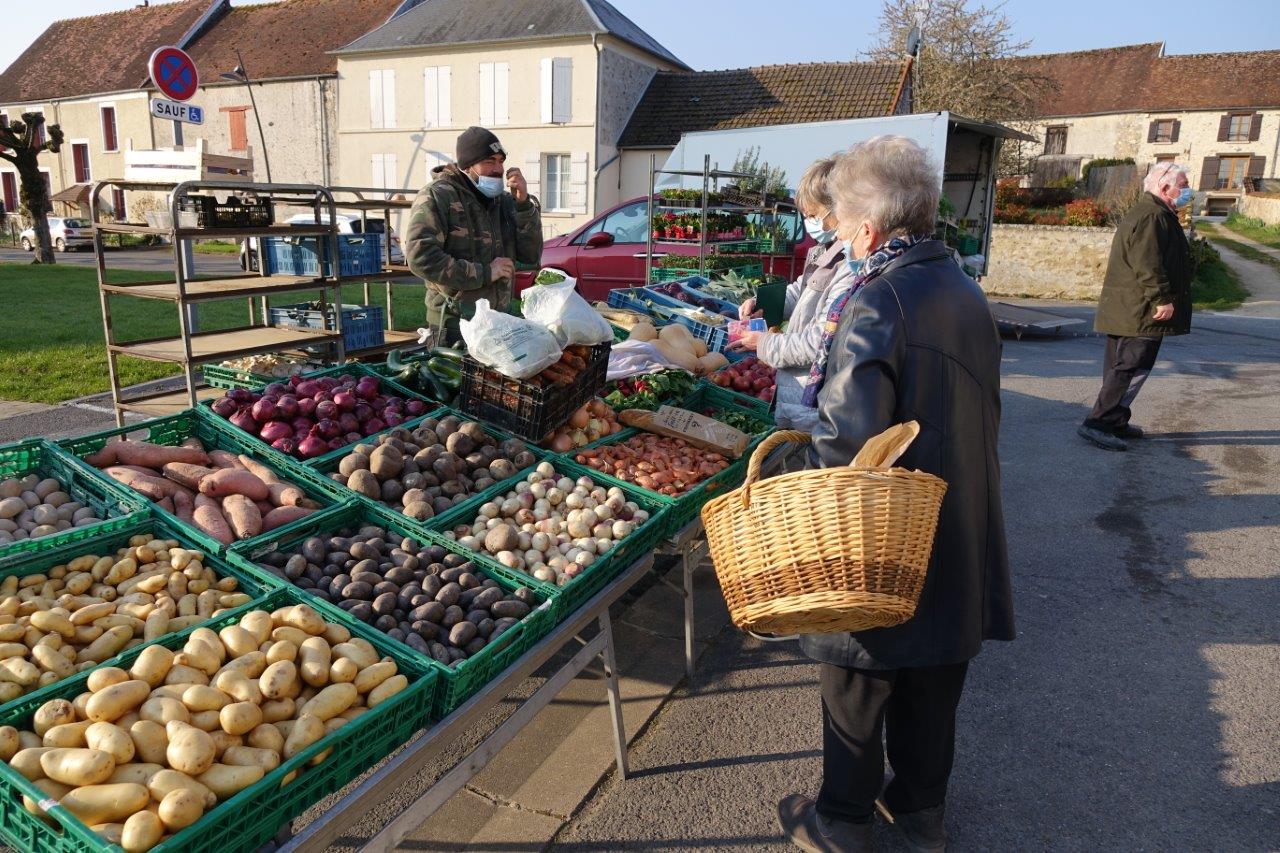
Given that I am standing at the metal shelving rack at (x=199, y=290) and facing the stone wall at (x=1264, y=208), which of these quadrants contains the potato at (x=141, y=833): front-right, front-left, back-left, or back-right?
back-right

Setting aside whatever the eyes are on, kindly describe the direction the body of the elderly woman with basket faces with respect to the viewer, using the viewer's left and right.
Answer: facing away from the viewer and to the left of the viewer

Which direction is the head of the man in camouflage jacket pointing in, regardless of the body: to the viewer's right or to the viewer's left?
to the viewer's right

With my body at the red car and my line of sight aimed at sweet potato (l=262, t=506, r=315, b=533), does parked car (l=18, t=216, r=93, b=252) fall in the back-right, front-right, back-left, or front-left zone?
back-right

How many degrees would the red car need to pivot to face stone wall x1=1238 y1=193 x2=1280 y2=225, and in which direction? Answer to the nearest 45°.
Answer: approximately 135° to its right

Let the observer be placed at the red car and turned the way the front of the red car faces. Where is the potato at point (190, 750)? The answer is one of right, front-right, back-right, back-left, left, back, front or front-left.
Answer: left

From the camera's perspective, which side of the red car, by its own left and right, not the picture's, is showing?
left

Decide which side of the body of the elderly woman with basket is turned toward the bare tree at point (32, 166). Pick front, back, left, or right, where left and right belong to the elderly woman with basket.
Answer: front

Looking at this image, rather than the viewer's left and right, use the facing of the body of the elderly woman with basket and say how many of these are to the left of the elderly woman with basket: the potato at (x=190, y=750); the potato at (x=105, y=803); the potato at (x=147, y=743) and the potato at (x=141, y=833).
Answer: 4
